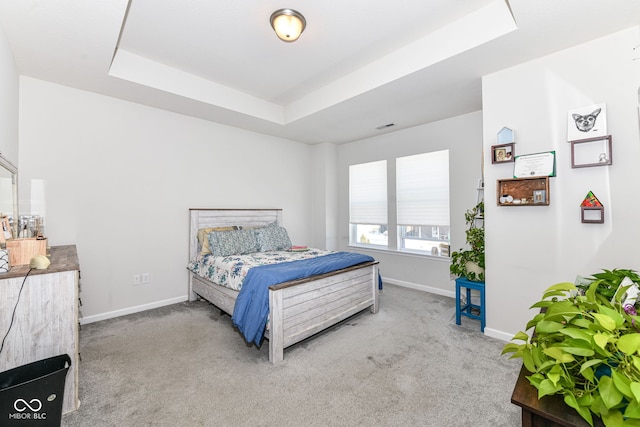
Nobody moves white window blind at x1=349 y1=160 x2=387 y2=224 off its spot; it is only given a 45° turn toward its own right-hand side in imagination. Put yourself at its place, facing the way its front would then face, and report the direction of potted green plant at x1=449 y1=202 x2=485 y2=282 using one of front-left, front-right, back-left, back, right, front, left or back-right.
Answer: back-left

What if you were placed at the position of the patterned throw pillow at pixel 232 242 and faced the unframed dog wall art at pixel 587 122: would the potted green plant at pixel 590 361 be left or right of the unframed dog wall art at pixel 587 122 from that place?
right

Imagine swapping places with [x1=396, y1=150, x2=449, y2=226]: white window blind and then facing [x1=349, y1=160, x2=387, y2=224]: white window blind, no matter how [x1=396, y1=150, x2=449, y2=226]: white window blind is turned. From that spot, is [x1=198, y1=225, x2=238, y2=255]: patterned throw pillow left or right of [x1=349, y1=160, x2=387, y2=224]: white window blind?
left

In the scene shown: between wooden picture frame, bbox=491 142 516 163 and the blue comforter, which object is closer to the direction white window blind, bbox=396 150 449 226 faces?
the blue comforter

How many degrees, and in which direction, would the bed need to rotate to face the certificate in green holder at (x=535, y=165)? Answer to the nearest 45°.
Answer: approximately 45° to its left

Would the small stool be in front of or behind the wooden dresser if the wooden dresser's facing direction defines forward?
in front

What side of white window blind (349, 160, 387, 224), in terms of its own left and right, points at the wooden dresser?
front

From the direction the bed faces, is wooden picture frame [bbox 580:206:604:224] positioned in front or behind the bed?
in front

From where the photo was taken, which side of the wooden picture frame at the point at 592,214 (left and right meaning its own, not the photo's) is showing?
front

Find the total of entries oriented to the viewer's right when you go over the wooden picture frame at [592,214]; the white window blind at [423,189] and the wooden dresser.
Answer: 1

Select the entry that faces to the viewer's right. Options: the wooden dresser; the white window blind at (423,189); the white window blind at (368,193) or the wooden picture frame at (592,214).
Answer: the wooden dresser

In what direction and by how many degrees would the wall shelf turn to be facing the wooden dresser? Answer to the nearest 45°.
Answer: approximately 45° to its right

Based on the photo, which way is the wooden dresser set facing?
to the viewer's right
